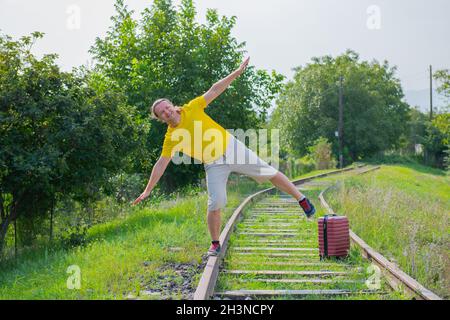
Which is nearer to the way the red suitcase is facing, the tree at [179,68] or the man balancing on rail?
the man balancing on rail

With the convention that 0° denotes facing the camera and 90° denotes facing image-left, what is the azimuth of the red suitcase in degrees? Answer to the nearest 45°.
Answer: approximately 315°

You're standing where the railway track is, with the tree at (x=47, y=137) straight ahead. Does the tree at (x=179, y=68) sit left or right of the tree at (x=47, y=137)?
right

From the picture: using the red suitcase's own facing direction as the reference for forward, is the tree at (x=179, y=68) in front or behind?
behind

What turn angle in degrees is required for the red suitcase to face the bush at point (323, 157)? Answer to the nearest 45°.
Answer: approximately 135° to its left

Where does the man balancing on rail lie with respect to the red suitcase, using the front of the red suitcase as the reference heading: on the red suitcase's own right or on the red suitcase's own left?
on the red suitcase's own right
